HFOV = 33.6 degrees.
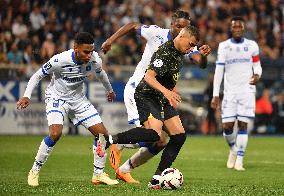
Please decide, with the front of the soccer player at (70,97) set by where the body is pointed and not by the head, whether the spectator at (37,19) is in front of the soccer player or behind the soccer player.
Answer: behind

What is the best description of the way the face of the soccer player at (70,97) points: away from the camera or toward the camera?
toward the camera

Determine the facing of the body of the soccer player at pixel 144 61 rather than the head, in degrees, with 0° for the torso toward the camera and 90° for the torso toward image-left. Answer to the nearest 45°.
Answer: approximately 315°

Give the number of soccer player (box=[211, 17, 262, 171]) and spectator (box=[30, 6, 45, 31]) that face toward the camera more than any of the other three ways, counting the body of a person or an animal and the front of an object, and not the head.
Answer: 2

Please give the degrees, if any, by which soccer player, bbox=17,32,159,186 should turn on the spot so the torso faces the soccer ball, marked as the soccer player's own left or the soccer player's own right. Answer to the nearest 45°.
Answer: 0° — they already face it

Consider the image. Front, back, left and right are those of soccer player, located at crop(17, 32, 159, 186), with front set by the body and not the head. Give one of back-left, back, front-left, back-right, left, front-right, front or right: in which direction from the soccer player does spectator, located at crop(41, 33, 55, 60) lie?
back-left

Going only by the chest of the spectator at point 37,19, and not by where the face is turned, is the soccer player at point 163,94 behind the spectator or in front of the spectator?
in front

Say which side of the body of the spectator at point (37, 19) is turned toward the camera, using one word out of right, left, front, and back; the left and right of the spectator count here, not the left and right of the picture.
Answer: front

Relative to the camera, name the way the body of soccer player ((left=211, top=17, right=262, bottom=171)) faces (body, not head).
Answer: toward the camera

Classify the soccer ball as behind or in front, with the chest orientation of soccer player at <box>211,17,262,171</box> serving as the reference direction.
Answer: in front

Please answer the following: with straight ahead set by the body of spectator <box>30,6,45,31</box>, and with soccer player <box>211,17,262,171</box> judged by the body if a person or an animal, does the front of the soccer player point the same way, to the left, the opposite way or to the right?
the same way

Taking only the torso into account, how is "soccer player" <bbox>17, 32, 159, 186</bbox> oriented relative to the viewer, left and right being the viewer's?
facing the viewer and to the right of the viewer
